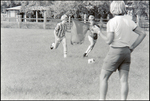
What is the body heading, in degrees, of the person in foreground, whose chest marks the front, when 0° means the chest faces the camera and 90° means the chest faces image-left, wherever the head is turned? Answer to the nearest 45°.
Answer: approximately 135°
